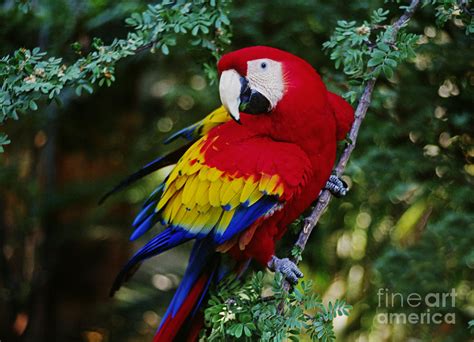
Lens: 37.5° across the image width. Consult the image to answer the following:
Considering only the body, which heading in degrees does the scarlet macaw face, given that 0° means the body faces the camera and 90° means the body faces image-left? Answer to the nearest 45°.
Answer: approximately 270°
